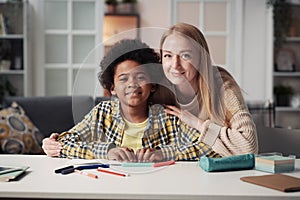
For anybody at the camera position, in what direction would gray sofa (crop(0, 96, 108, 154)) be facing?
facing the viewer

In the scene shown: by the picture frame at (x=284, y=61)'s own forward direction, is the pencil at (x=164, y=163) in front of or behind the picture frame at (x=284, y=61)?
in front

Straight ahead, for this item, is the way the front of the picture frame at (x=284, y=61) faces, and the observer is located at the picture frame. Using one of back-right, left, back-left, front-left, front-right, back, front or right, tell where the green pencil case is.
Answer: front

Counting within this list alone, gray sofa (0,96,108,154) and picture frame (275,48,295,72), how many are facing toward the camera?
2

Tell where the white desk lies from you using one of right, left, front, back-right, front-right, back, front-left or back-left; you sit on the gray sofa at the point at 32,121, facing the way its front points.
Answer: front

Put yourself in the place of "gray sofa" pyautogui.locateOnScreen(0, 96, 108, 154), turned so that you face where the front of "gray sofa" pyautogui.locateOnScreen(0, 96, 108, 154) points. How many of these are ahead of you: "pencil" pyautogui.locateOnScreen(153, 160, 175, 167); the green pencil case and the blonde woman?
3

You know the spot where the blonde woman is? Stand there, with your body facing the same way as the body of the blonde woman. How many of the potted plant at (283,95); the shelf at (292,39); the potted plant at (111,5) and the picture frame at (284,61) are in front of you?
0

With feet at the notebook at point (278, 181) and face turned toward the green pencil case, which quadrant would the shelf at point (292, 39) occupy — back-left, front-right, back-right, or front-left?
front-right

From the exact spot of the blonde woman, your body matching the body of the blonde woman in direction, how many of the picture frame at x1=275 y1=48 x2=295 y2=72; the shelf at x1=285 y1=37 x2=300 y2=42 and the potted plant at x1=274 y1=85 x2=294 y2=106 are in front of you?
0

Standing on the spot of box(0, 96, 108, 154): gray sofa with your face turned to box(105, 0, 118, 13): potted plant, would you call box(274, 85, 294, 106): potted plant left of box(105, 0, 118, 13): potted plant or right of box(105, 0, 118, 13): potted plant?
right

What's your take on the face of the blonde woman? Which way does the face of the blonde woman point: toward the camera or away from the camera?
toward the camera

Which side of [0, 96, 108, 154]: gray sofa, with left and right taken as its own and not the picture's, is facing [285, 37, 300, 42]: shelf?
left

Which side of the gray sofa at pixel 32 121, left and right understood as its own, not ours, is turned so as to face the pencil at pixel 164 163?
front

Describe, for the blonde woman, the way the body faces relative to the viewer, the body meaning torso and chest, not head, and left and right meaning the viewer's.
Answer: facing the viewer and to the left of the viewer

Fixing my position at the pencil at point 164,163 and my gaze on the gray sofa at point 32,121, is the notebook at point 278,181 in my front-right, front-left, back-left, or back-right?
back-right
